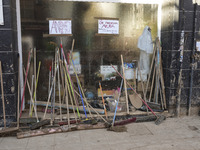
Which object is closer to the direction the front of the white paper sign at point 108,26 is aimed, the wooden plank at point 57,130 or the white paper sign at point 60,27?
the wooden plank

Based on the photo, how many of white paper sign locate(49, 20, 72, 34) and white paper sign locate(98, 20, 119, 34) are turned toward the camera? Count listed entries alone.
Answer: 2

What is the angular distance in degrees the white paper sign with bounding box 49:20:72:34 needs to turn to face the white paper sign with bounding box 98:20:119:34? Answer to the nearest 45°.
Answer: approximately 90° to its left

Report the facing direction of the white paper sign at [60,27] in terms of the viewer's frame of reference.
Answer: facing the viewer

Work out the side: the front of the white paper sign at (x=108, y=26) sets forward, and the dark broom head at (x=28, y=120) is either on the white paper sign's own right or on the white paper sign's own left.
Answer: on the white paper sign's own right

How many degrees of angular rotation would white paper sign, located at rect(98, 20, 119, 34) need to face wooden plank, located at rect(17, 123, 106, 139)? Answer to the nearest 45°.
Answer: approximately 45° to its right

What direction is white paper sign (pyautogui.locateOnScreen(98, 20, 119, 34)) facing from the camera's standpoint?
toward the camera
